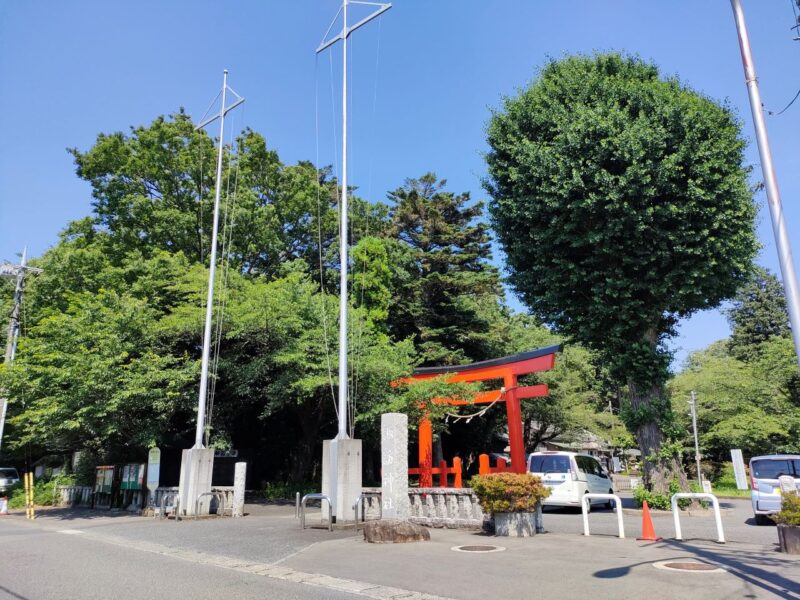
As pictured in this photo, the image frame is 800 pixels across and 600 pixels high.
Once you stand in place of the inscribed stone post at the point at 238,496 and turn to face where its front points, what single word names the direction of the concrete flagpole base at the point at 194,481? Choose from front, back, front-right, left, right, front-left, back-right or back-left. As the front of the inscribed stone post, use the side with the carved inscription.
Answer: right

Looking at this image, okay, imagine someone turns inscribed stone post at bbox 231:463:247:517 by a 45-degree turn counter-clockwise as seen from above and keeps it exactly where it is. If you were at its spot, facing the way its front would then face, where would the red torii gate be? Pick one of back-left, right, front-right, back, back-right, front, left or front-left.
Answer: front-left

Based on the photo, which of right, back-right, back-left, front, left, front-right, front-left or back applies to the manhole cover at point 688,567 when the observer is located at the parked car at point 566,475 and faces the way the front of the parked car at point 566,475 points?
back-right

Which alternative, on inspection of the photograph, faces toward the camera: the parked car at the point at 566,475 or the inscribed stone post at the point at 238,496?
the inscribed stone post

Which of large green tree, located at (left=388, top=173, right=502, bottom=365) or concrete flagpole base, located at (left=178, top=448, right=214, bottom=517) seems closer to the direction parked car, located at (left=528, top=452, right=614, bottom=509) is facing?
the large green tree

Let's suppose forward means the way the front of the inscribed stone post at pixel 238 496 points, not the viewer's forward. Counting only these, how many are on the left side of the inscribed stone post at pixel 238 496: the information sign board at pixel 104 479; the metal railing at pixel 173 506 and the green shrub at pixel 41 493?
0

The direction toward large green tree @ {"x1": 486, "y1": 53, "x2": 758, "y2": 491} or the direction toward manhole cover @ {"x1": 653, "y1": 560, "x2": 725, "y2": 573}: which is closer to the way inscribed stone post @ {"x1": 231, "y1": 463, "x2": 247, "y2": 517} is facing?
the manhole cover

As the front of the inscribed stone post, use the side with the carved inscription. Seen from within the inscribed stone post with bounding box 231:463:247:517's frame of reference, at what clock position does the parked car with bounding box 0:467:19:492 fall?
The parked car is roughly at 5 o'clock from the inscribed stone post.

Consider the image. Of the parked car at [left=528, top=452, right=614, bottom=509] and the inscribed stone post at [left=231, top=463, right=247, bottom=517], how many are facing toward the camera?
1

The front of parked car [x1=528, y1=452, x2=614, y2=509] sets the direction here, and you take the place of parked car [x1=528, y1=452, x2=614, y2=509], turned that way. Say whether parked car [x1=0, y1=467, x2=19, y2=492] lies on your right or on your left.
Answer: on your left

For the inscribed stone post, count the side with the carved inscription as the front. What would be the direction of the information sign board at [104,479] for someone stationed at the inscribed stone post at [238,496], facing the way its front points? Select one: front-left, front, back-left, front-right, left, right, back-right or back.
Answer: back-right

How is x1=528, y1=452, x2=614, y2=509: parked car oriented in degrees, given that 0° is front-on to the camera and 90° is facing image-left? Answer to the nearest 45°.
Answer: approximately 225°

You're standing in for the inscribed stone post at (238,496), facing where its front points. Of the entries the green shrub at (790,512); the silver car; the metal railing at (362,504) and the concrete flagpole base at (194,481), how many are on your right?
1

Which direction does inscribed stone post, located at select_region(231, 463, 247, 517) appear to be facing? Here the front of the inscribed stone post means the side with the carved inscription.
toward the camera

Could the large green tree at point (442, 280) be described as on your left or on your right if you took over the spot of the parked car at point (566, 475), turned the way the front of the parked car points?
on your left

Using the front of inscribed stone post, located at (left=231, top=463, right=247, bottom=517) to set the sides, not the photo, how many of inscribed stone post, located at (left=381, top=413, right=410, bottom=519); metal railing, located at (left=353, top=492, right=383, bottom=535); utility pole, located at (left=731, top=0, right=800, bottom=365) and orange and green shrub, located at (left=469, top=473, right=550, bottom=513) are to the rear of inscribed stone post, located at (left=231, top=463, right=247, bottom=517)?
0

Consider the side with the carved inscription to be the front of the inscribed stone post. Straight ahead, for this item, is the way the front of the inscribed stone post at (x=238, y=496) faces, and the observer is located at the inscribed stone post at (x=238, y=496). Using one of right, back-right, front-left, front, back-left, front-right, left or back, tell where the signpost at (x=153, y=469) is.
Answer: back-right
